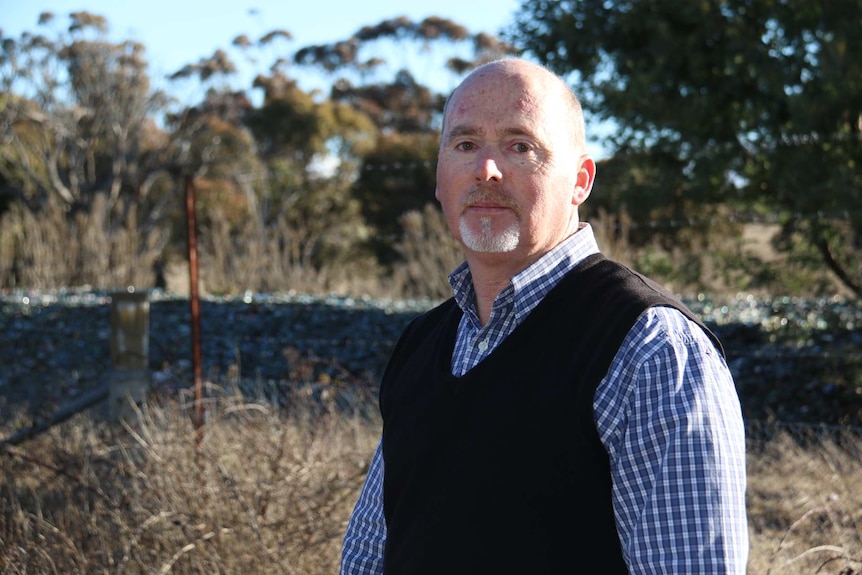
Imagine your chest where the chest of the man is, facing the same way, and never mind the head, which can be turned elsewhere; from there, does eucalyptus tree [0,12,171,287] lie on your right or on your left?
on your right

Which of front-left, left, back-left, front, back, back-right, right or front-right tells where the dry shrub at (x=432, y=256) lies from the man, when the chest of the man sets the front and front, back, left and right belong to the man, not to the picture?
back-right

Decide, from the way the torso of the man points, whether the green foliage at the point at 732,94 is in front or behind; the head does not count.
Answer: behind

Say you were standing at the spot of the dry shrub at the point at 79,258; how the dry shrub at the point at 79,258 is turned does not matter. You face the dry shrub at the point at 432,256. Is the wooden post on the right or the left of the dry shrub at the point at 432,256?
right

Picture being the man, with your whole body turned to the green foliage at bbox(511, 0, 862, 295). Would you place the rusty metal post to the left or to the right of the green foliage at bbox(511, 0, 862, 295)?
left

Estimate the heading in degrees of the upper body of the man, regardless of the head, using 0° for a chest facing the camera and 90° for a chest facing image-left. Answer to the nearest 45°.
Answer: approximately 45°

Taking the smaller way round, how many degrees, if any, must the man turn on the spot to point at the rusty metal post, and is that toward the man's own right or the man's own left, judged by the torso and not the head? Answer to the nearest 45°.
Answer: approximately 90° to the man's own right

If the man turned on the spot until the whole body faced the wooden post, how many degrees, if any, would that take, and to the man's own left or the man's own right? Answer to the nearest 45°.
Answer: approximately 90° to the man's own right
